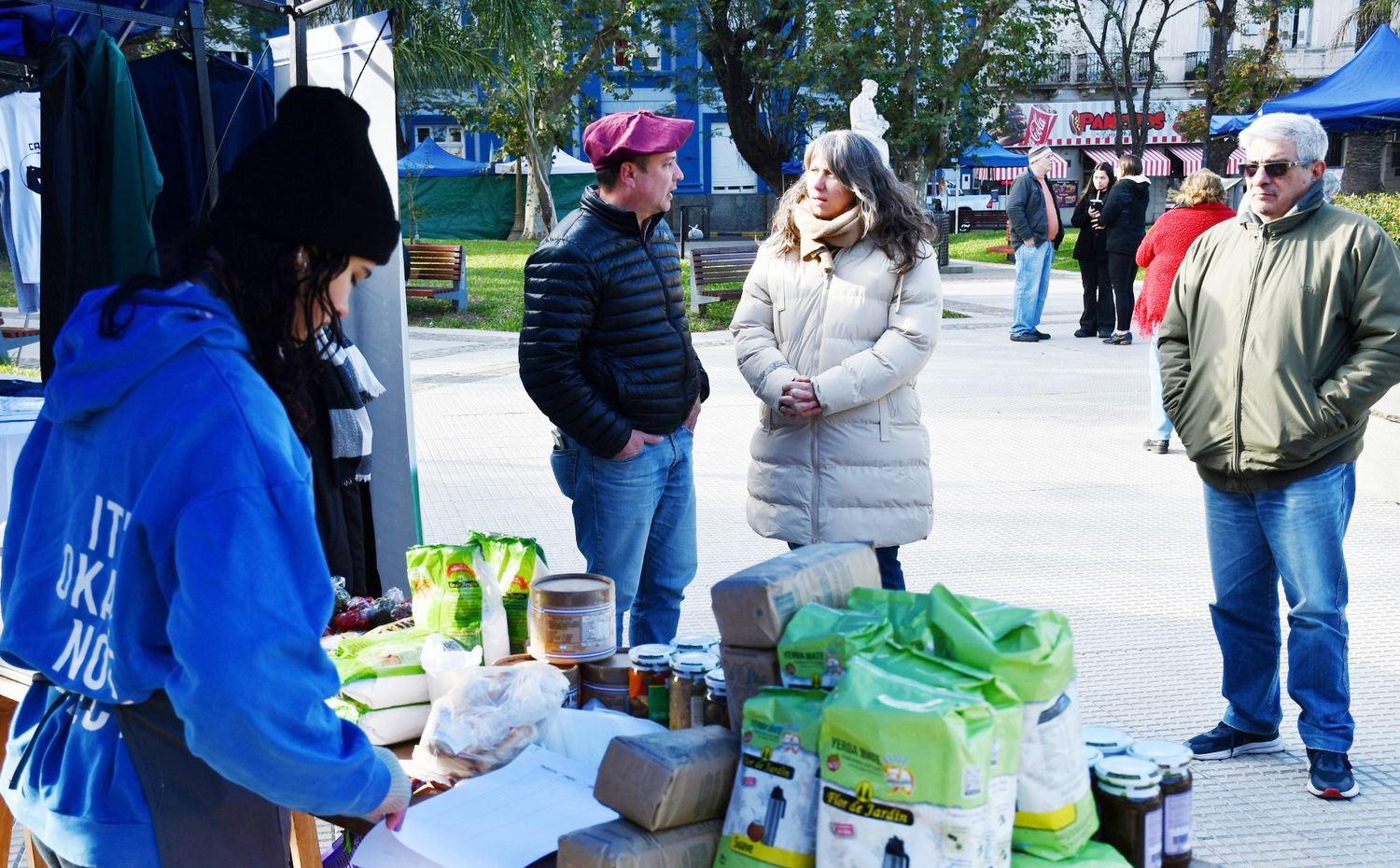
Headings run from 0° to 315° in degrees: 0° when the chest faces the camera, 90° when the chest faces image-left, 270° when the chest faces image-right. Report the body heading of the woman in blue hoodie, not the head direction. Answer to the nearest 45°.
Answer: approximately 225°

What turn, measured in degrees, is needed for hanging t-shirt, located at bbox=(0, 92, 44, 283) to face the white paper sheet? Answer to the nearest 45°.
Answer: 0° — it already faces it

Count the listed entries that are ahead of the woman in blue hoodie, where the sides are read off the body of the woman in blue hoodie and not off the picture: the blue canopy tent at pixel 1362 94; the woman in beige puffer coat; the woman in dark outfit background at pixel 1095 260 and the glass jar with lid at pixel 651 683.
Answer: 4

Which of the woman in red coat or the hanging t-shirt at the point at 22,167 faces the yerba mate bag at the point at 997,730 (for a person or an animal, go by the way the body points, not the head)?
the hanging t-shirt

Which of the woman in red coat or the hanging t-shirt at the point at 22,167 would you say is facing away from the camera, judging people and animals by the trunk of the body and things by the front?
the woman in red coat

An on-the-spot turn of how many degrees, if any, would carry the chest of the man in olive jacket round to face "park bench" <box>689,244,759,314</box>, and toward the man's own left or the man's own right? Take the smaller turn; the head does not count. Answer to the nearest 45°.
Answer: approximately 90° to the man's own right

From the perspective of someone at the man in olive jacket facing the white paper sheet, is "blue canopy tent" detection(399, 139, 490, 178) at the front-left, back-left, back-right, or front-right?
back-right

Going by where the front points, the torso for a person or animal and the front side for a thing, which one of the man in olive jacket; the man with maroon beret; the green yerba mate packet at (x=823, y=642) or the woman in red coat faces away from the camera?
the woman in red coat

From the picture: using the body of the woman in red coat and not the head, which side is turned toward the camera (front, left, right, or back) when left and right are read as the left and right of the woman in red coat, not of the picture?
back

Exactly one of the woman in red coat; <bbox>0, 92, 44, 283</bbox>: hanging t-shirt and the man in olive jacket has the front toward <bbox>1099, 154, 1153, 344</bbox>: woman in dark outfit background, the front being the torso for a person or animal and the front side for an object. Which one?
the woman in red coat

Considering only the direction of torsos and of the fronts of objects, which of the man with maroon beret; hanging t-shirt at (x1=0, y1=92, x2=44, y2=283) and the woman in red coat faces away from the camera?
the woman in red coat
